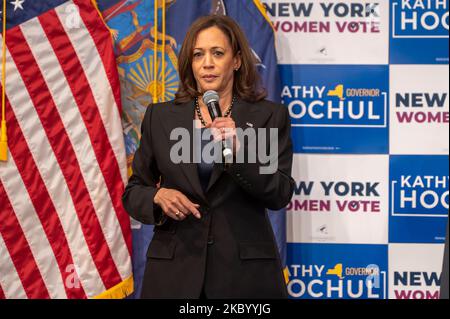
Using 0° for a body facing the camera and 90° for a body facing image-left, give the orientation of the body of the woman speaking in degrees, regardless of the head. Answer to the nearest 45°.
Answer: approximately 0°

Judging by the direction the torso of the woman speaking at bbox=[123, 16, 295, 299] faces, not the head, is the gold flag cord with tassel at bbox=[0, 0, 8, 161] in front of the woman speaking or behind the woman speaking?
behind

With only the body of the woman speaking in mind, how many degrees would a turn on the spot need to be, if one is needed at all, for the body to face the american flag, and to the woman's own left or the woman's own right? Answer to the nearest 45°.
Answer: approximately 135° to the woman's own right
